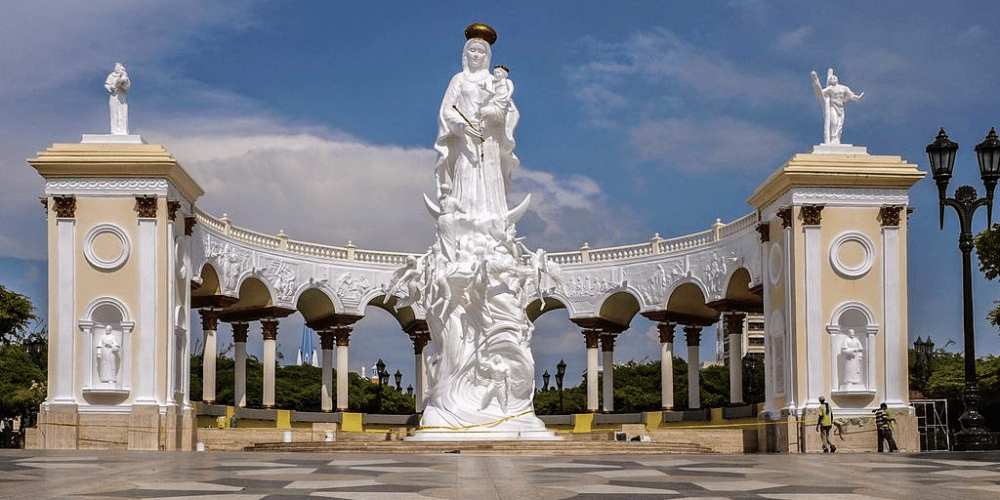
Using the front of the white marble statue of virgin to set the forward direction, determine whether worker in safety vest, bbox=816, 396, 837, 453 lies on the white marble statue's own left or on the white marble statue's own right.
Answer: on the white marble statue's own left

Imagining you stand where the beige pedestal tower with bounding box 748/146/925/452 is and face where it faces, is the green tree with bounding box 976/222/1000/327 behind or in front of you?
behind

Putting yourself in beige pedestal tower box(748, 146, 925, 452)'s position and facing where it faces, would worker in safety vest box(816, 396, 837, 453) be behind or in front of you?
in front

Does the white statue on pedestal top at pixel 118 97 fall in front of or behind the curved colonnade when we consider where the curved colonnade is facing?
in front

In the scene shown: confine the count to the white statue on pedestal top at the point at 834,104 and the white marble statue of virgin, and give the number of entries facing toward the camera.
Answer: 2

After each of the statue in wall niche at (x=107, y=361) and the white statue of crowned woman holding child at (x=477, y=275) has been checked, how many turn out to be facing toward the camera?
2

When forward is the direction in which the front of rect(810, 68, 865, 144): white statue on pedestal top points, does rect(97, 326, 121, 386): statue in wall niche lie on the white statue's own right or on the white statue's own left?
on the white statue's own right

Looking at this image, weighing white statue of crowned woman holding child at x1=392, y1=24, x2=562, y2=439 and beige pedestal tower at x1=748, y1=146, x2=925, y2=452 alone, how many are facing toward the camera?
2

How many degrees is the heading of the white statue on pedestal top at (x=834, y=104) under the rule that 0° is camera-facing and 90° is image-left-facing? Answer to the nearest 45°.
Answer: approximately 0°
